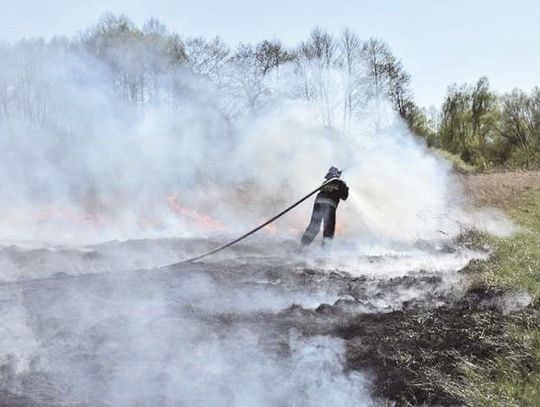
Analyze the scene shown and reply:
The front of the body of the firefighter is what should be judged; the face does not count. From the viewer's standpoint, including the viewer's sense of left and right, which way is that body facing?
facing away from the viewer and to the right of the viewer
